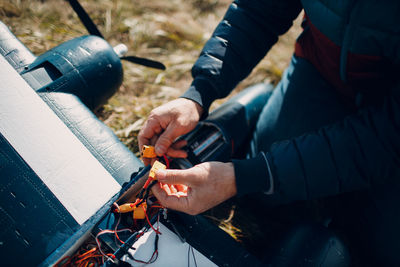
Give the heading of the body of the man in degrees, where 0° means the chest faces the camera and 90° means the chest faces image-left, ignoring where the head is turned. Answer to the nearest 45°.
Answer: approximately 45°
